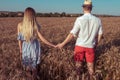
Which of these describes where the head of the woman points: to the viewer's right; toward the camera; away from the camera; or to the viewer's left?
away from the camera

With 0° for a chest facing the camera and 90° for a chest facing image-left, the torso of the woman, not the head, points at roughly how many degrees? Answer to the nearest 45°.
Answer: approximately 180°

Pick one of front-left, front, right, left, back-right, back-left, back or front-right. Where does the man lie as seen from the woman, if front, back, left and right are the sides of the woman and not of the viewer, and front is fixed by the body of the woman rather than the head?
right
